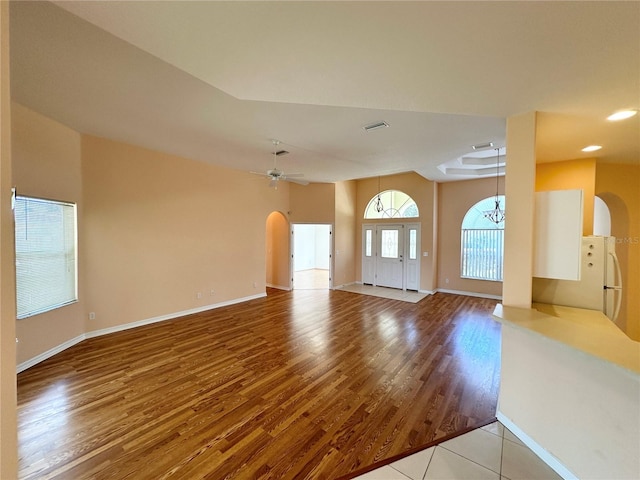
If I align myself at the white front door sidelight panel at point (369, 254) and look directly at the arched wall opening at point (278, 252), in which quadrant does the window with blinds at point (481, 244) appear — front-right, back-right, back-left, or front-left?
back-left

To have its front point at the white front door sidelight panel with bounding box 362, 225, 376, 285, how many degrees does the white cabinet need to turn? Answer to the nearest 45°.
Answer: approximately 135° to its left

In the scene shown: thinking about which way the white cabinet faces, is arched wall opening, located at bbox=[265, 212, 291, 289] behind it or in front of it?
behind

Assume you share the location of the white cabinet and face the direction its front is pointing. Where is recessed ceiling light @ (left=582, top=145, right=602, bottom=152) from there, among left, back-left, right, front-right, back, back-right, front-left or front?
left
